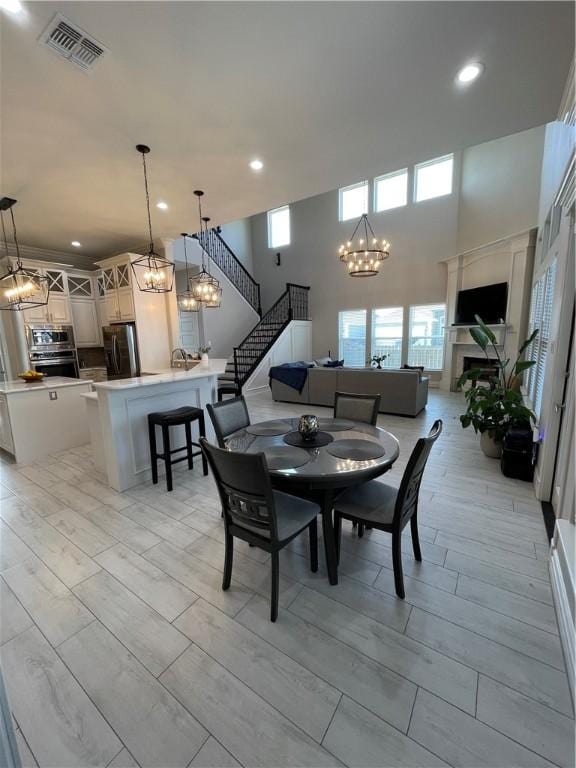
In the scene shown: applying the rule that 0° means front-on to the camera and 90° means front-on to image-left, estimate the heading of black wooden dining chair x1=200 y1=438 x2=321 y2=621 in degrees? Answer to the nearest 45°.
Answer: approximately 225°

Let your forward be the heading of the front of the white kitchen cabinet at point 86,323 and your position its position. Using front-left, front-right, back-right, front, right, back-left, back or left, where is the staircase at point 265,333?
front-left

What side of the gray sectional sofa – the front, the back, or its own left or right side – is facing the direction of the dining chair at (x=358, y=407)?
back

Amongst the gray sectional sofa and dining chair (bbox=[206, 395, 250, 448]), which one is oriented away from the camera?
the gray sectional sofa

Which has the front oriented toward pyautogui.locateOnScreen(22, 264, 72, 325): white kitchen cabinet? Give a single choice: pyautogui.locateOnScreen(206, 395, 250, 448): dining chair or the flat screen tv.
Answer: the flat screen tv

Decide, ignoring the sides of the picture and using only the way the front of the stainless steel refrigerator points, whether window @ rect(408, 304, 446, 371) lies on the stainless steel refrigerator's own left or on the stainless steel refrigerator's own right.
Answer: on the stainless steel refrigerator's own left

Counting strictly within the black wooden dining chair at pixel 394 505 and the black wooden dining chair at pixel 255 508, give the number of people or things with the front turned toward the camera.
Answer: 0

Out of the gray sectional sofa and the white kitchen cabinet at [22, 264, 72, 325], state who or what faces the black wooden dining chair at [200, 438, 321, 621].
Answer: the white kitchen cabinet

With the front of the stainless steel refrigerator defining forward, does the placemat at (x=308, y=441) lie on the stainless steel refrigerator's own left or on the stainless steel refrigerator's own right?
on the stainless steel refrigerator's own left

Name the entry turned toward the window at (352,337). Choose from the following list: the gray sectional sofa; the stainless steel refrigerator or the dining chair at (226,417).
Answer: the gray sectional sofa

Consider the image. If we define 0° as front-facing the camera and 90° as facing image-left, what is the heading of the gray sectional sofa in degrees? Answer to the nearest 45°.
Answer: approximately 180°

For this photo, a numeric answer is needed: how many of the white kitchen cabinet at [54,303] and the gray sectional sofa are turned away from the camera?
1

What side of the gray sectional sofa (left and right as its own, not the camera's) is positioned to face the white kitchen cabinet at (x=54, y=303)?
left

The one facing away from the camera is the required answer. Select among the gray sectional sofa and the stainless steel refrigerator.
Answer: the gray sectional sofa

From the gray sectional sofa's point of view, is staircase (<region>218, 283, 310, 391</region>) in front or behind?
in front

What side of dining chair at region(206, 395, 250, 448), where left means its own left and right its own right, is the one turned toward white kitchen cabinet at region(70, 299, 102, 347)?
back
